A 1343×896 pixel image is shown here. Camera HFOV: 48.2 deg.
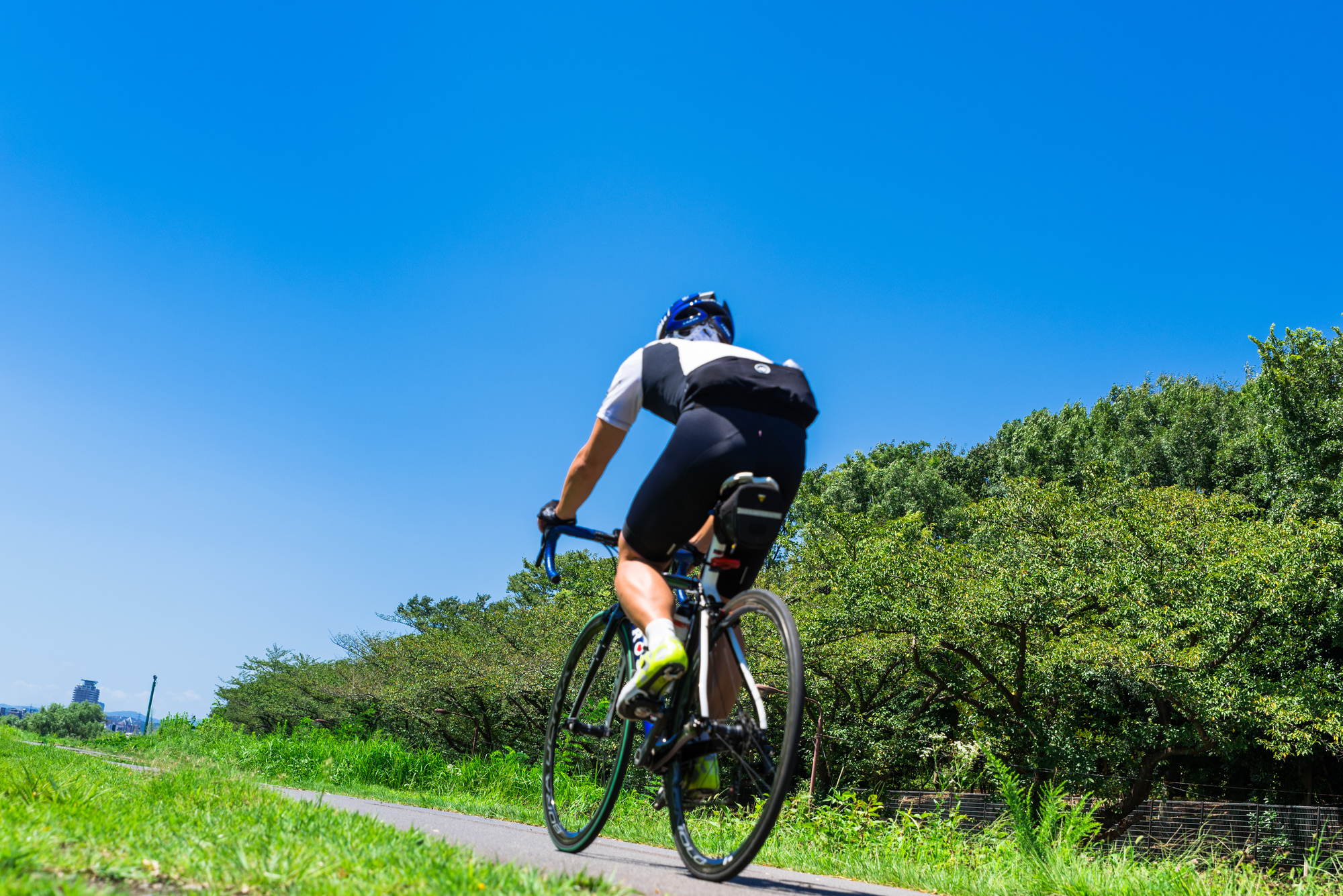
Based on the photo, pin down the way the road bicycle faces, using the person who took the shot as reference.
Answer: facing away from the viewer and to the left of the viewer

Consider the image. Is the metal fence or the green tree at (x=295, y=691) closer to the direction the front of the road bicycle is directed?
the green tree

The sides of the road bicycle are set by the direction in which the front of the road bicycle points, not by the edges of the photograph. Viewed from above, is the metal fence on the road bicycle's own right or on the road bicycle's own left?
on the road bicycle's own right

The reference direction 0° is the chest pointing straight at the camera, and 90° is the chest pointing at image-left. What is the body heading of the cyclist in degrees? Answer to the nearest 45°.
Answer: approximately 135°

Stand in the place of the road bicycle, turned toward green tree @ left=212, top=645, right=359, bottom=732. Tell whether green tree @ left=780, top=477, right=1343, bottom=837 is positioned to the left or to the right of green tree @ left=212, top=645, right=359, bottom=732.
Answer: right

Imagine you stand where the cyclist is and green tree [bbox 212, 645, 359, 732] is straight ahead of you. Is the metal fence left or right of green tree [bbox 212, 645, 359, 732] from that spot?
right

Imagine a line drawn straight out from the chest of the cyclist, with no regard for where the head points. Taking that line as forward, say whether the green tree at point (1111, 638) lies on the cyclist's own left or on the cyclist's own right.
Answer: on the cyclist's own right

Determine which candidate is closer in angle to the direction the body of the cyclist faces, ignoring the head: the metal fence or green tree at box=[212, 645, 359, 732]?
the green tree

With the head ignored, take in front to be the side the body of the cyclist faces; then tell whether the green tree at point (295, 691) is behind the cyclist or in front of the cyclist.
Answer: in front
